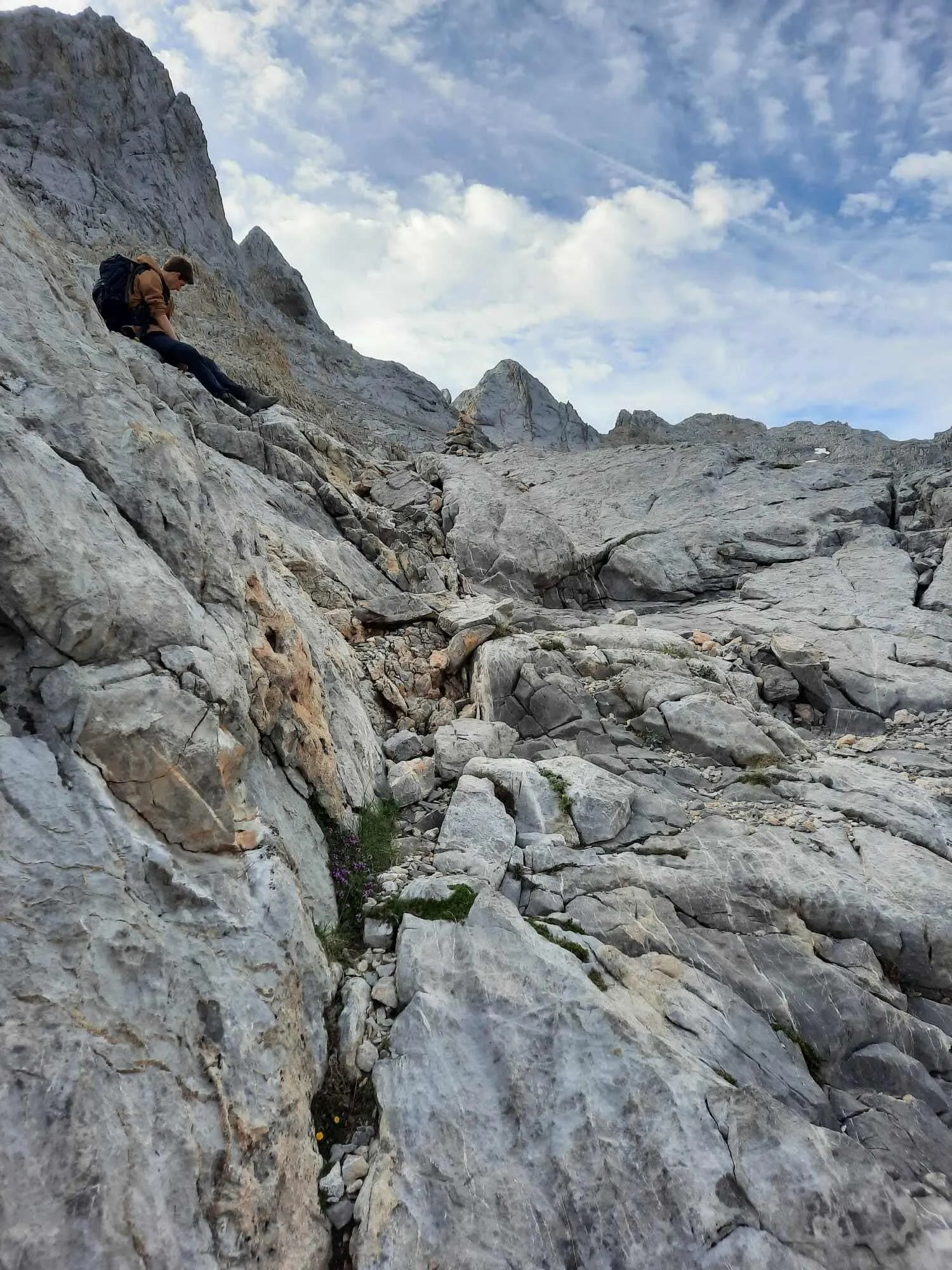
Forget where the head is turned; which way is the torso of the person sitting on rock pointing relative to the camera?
to the viewer's right

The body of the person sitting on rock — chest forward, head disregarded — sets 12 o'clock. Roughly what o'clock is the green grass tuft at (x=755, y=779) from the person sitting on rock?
The green grass tuft is roughly at 2 o'clock from the person sitting on rock.

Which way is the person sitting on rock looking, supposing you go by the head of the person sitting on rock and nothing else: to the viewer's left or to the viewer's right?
to the viewer's right

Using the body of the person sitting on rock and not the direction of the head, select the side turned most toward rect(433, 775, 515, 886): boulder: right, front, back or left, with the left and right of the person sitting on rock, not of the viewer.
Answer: right

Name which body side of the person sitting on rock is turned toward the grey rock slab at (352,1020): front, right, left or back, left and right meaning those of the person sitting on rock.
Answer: right

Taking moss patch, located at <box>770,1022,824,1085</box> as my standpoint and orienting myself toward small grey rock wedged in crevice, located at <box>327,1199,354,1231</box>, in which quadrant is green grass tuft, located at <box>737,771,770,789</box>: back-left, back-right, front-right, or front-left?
back-right

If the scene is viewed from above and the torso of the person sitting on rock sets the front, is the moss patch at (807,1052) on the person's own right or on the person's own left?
on the person's own right

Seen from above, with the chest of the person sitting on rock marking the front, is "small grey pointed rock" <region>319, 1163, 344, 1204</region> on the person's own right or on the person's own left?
on the person's own right

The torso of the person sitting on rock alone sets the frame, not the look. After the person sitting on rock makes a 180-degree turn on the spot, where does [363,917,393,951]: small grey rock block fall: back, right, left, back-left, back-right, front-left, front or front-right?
left

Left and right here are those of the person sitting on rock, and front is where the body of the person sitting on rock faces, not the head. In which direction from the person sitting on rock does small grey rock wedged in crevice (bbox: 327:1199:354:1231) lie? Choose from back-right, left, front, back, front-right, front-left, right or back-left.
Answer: right

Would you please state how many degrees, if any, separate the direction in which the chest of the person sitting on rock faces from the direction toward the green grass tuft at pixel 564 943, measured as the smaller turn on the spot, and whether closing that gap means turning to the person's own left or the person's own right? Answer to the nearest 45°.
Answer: approximately 90° to the person's own right

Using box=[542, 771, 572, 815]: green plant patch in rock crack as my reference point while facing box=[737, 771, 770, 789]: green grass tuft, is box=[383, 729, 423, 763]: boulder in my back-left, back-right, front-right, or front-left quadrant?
back-left
